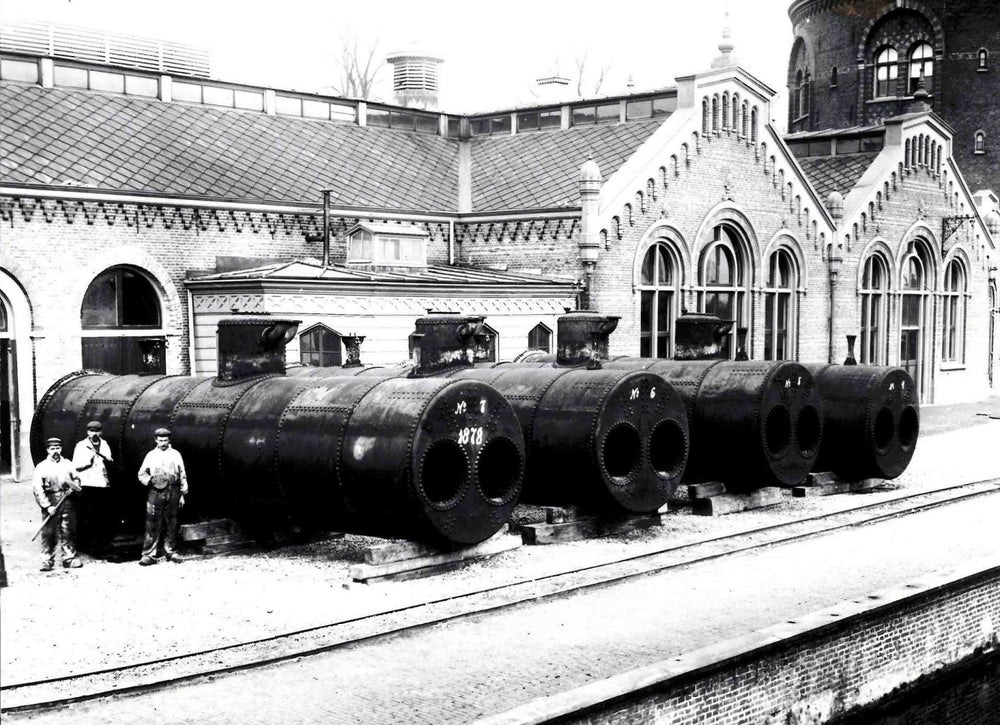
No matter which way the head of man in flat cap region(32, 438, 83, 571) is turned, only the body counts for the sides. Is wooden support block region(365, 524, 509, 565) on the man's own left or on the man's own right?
on the man's own left

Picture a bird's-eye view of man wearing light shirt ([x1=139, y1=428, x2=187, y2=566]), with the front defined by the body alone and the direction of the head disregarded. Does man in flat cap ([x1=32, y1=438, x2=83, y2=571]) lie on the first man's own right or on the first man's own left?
on the first man's own right

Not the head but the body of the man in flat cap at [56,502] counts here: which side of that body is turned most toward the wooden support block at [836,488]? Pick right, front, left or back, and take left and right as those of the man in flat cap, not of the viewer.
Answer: left

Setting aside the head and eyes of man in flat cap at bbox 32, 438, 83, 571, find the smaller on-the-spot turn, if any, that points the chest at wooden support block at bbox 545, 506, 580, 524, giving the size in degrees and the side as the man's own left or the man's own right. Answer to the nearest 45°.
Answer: approximately 90° to the man's own left

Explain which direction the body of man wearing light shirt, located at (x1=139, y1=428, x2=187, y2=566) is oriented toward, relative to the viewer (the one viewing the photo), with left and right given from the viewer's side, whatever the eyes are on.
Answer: facing the viewer

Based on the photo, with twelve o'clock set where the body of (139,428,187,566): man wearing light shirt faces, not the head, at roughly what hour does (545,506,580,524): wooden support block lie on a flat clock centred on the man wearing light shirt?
The wooden support block is roughly at 9 o'clock from the man wearing light shirt.

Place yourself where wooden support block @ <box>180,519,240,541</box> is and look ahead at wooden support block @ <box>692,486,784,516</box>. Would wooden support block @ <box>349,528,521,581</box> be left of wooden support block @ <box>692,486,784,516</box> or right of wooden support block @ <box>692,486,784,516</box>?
right

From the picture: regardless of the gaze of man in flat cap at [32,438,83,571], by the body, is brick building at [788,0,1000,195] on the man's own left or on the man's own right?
on the man's own left

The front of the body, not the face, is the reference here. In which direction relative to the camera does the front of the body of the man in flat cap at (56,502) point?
toward the camera

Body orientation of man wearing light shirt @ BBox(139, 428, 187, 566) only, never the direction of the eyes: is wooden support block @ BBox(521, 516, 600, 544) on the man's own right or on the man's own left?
on the man's own left

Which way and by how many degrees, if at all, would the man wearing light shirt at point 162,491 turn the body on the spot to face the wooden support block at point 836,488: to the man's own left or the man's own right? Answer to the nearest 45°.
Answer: approximately 90° to the man's own left

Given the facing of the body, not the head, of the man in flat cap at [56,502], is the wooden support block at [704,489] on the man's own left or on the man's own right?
on the man's own left

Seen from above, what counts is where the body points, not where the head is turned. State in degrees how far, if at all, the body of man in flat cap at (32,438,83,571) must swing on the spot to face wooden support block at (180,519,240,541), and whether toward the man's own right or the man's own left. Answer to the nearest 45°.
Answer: approximately 90° to the man's own left

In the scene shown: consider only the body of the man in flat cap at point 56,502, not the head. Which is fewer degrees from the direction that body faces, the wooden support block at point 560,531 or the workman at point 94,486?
the wooden support block
